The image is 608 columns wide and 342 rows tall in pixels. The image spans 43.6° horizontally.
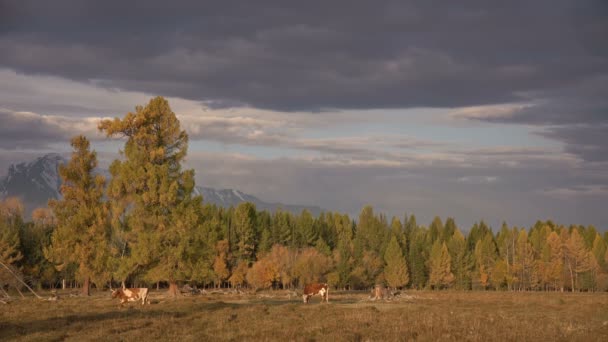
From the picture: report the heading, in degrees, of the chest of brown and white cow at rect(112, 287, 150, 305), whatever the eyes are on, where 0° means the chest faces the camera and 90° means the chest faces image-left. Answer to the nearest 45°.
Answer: approximately 90°
